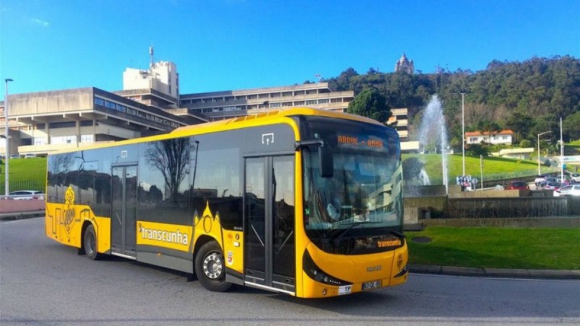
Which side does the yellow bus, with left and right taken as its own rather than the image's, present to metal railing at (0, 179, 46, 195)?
back
